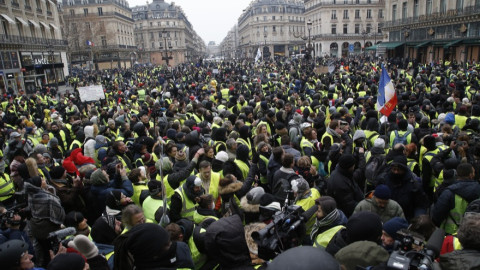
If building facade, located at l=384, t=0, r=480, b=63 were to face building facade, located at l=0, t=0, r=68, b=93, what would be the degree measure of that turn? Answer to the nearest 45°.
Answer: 0° — it already faces it

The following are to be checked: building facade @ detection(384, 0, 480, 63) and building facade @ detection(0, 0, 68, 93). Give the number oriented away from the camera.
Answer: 0

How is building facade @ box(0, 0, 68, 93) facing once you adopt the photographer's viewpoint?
facing the viewer and to the right of the viewer

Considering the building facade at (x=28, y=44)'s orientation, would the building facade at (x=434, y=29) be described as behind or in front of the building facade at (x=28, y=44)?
in front

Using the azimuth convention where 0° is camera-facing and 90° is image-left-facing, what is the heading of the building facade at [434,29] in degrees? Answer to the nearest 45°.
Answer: approximately 45°
